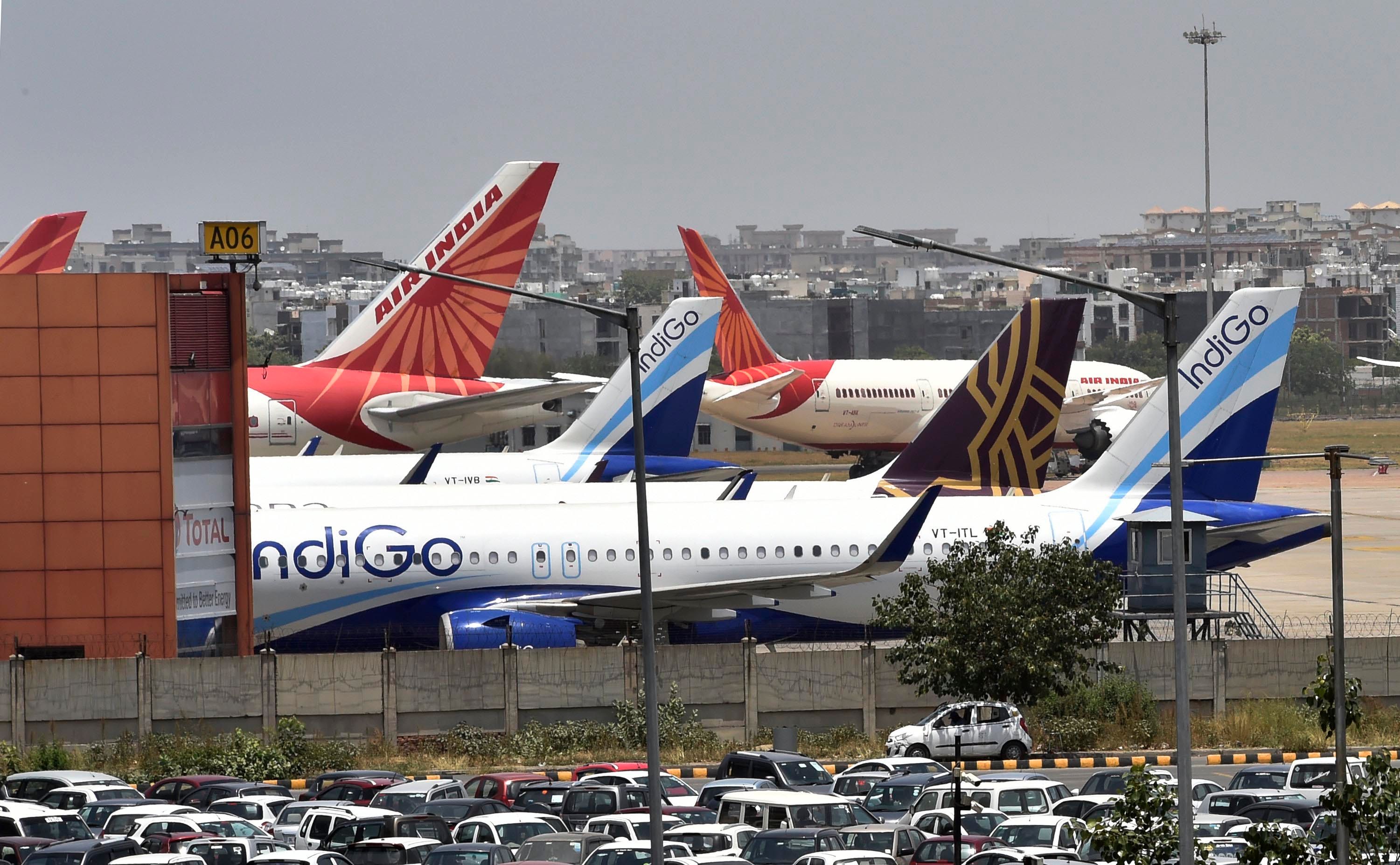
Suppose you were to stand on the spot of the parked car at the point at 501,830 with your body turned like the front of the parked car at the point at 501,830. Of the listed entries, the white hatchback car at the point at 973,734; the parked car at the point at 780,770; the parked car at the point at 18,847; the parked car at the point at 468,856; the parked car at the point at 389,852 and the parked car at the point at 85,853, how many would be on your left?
2

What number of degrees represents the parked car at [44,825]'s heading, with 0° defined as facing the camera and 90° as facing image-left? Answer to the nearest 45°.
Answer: approximately 315°

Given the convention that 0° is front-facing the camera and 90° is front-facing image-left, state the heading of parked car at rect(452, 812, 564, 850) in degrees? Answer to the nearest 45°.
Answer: approximately 315°

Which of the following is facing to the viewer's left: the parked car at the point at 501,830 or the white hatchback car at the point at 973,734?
the white hatchback car

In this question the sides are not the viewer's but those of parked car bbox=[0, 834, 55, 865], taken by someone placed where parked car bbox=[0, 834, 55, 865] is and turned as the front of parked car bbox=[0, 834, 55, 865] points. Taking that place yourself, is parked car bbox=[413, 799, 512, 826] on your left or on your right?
on your left

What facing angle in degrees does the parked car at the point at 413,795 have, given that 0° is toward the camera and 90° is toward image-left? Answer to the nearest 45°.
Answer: approximately 45°

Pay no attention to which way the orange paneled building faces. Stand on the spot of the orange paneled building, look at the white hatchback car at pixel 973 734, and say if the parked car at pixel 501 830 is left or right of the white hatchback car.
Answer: right
